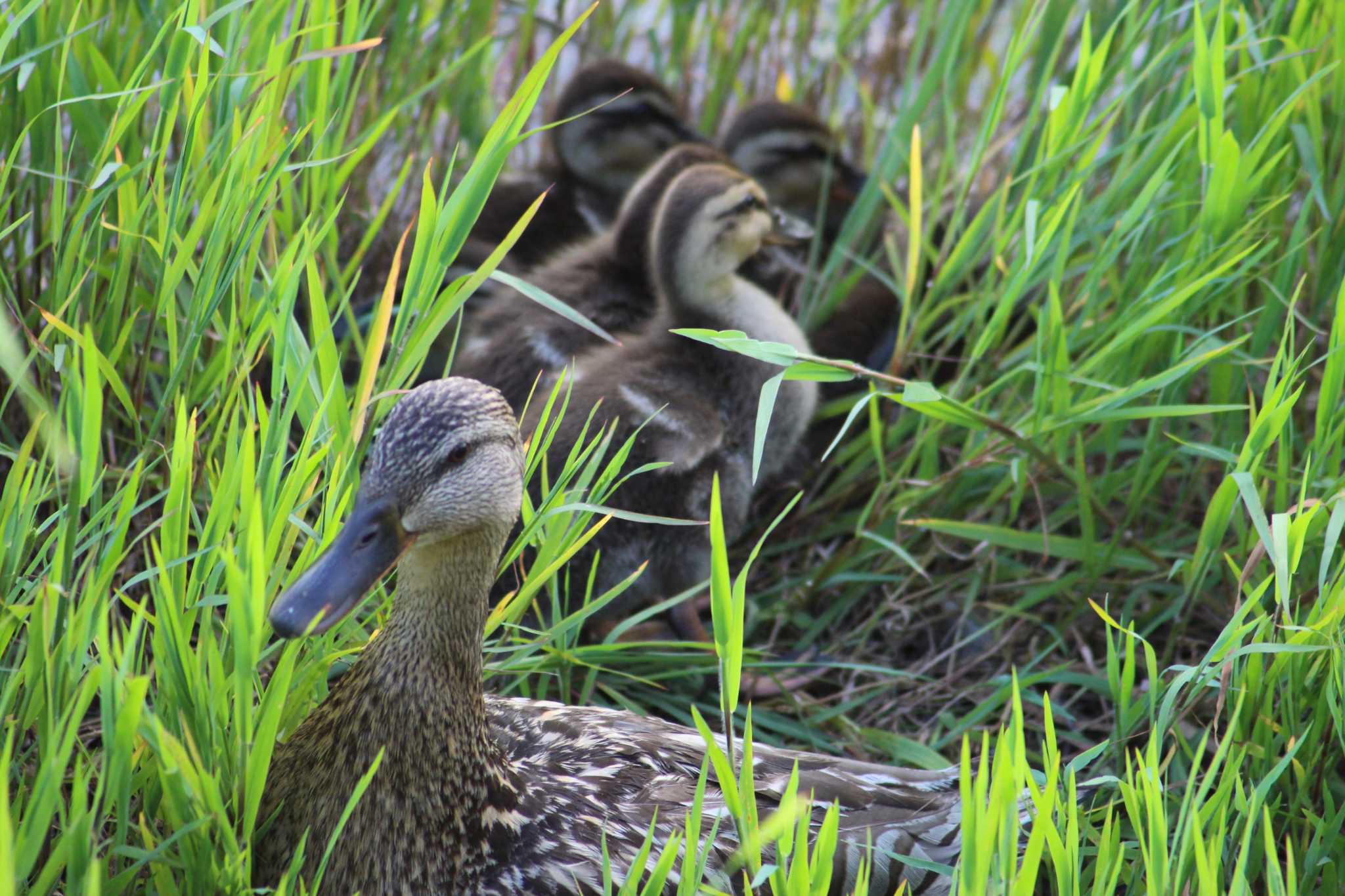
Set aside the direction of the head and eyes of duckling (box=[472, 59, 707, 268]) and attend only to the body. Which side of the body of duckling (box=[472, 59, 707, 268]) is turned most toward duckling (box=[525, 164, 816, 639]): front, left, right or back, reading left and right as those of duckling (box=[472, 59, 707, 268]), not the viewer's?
right

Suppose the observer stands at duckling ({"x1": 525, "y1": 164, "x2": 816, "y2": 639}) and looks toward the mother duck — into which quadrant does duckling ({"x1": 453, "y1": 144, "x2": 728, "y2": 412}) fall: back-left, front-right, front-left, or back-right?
back-right

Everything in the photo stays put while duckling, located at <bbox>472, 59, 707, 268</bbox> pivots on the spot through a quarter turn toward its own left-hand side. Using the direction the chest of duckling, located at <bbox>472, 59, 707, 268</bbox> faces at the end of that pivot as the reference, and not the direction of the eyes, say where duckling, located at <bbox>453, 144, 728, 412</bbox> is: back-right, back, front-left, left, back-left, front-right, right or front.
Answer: back

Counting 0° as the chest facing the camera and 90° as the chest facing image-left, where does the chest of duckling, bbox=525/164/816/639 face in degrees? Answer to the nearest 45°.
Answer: approximately 270°

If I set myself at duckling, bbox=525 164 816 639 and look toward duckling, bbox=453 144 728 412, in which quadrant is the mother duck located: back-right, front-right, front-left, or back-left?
back-left

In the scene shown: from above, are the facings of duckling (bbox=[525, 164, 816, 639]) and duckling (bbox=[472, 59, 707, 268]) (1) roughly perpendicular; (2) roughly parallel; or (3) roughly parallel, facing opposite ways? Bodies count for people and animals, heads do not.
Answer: roughly parallel

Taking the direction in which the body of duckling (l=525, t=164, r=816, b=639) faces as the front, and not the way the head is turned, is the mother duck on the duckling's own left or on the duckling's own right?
on the duckling's own right

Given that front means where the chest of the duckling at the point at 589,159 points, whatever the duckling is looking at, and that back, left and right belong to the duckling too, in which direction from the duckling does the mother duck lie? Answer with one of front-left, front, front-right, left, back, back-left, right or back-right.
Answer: right

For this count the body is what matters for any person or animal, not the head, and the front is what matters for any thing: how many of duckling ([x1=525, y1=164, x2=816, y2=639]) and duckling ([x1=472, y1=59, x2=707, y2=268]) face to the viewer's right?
2

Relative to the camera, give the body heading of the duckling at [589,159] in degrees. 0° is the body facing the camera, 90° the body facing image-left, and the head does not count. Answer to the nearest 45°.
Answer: approximately 270°

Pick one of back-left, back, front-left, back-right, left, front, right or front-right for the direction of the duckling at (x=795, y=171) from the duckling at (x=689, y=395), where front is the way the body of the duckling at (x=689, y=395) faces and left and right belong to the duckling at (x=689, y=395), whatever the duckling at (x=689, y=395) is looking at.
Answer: left
